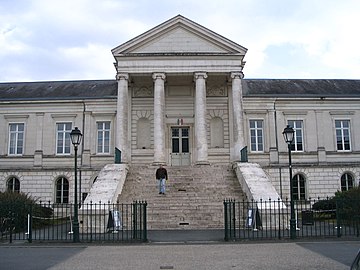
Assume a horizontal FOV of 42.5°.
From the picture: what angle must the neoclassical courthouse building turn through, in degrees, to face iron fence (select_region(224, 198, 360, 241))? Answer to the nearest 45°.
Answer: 0° — it already faces it

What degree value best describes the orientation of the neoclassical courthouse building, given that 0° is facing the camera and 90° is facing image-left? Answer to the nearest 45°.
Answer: approximately 0°

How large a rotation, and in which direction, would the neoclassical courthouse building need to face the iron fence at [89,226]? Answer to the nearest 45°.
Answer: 0° — it already faces it
